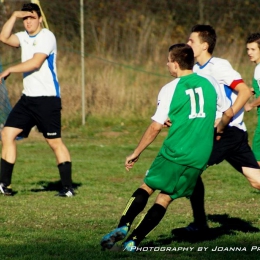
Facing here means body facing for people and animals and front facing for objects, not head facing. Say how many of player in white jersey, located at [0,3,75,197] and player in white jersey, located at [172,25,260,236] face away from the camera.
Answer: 0

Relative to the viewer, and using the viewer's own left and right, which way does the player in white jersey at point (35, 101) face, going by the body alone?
facing the viewer and to the left of the viewer

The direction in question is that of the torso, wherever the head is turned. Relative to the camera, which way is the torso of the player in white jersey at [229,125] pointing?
to the viewer's left

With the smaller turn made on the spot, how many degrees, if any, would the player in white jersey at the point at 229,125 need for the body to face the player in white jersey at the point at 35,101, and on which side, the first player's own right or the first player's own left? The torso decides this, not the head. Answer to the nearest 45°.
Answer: approximately 45° to the first player's own right

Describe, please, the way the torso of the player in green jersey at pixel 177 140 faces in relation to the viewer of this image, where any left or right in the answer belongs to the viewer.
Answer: facing away from the viewer and to the left of the viewer

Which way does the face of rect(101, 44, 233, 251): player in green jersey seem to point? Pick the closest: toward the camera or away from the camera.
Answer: away from the camera

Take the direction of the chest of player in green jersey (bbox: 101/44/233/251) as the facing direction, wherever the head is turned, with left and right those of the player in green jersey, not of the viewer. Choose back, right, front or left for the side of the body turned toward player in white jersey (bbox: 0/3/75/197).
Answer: front

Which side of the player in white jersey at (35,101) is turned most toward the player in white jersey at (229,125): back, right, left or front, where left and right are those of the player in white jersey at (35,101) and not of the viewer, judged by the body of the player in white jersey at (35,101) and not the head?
left

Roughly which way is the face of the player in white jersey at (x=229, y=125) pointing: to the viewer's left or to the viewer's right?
to the viewer's left

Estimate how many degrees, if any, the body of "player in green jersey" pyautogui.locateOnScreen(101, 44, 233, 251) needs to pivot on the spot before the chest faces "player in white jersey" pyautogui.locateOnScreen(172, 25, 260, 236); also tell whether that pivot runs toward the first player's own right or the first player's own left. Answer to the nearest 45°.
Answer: approximately 90° to the first player's own right
